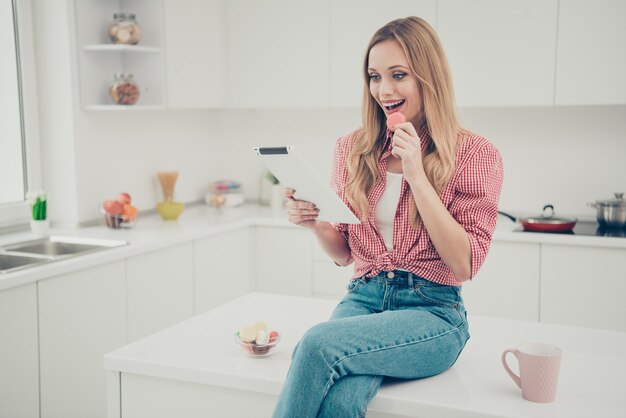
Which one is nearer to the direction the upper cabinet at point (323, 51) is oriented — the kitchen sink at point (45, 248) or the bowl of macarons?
the bowl of macarons

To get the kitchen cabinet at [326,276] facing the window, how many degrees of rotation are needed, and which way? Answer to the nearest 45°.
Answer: approximately 90° to its right

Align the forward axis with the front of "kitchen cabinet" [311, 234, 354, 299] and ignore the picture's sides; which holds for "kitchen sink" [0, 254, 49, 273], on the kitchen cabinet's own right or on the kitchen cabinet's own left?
on the kitchen cabinet's own right

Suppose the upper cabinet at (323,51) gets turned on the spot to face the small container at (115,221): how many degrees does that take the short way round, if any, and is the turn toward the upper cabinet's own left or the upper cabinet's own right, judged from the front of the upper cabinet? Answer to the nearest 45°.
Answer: approximately 90° to the upper cabinet's own right

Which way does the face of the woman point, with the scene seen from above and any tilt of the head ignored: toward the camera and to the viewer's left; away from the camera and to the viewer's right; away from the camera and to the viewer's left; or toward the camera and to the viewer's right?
toward the camera and to the viewer's left

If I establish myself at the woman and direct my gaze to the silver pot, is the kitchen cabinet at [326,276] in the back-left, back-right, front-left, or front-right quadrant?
front-left

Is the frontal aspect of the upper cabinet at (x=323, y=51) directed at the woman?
yes

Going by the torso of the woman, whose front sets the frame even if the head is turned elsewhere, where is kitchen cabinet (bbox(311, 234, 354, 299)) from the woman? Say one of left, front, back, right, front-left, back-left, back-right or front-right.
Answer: back-right

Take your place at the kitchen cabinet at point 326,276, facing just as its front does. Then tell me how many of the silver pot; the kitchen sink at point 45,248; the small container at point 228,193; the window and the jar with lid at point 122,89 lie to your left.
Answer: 1

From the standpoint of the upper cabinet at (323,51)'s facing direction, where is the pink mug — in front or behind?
in front

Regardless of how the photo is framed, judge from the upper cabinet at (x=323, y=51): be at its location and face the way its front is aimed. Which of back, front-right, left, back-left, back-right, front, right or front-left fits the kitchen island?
front

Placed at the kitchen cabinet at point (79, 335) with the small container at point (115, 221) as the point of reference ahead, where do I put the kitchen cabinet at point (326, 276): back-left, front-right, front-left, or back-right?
front-right

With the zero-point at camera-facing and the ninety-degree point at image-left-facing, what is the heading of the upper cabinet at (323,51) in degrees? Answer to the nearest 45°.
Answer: approximately 0°

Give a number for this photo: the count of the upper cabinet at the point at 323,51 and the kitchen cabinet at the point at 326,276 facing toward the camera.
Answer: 2

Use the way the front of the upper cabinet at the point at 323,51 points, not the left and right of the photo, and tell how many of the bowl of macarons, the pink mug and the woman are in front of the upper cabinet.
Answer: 3

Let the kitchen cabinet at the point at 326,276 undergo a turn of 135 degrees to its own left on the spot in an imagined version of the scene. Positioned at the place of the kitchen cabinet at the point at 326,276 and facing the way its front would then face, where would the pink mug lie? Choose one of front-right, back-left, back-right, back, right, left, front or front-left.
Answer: back-right
